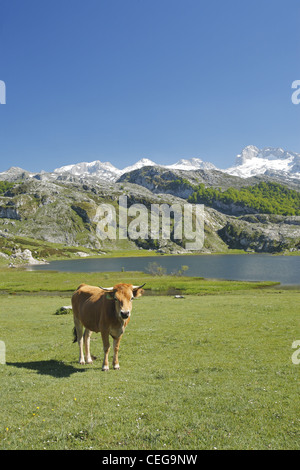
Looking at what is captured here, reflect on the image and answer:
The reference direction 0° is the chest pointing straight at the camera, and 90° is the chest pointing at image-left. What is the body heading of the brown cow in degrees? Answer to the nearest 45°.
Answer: approximately 315°
